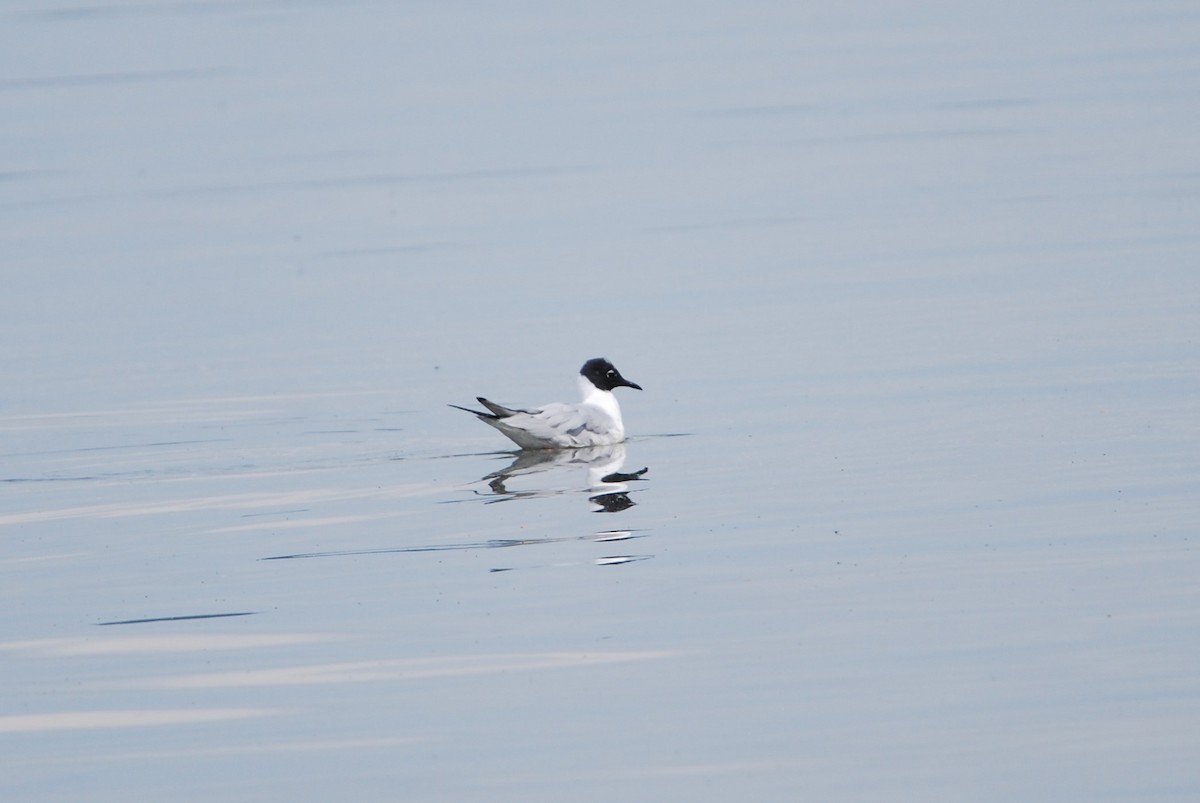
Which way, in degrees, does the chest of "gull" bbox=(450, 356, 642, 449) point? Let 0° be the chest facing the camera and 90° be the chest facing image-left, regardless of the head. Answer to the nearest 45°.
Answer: approximately 270°
